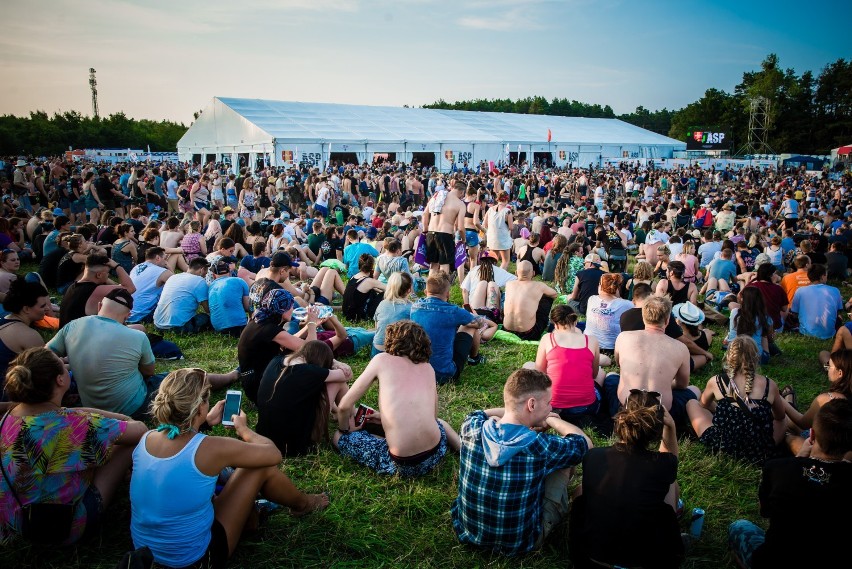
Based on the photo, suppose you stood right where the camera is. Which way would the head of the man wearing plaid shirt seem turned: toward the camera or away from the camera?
away from the camera

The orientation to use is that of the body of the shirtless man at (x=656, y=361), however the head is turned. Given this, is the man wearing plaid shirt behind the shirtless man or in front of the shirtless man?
behind

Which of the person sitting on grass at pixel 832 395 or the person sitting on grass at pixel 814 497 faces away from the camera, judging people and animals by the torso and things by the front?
the person sitting on grass at pixel 814 497

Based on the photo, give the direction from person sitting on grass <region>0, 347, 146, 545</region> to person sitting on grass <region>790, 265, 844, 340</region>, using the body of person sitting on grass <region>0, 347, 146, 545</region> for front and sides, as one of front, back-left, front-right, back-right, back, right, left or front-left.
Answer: front-right

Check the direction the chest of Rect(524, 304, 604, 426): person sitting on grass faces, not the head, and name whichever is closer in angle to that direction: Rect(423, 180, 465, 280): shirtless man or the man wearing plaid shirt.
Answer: the shirtless man

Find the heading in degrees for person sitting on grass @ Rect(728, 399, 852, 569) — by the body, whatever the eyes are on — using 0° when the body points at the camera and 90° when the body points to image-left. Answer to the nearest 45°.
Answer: approximately 180°

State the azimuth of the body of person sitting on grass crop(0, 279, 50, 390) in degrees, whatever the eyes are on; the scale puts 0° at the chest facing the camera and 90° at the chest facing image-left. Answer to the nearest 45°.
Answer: approximately 225°

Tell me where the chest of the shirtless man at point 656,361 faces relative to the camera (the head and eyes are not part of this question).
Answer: away from the camera

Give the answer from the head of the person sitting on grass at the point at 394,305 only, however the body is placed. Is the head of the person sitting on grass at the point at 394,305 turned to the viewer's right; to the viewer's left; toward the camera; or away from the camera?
away from the camera

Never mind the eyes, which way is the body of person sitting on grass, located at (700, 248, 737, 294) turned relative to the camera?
away from the camera

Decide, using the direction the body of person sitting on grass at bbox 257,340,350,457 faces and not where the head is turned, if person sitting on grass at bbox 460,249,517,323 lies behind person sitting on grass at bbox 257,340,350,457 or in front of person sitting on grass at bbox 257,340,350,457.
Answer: in front

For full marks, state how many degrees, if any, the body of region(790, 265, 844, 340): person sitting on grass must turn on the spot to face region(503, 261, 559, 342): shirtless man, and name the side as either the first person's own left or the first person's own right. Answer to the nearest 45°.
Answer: approximately 135° to the first person's own left

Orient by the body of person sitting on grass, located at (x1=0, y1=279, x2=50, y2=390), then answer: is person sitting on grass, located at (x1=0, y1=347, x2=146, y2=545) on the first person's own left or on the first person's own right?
on the first person's own right

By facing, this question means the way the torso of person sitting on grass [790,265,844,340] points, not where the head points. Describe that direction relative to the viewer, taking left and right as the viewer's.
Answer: facing away from the viewer
